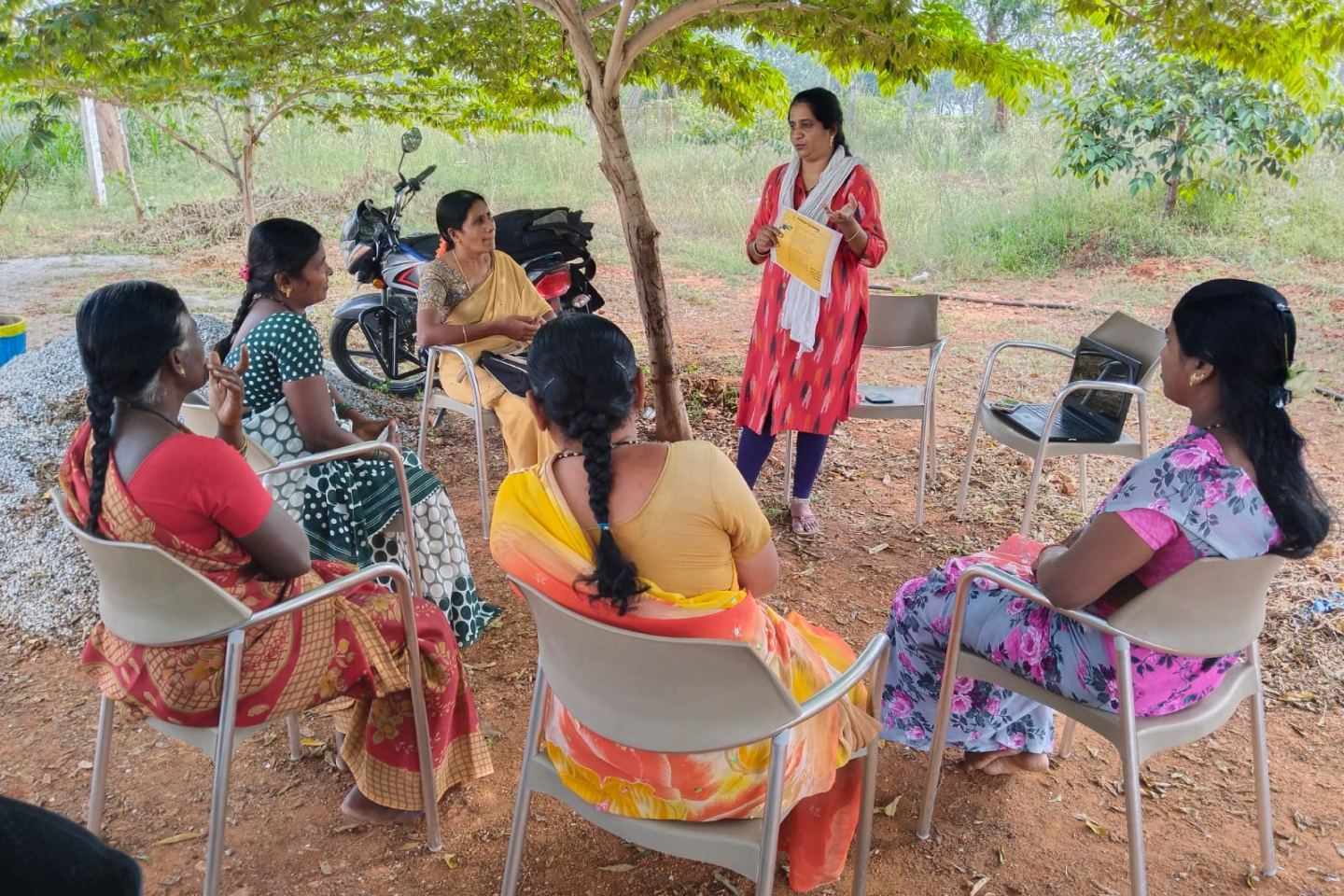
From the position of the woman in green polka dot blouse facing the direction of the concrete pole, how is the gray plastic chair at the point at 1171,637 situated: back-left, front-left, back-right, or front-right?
back-right

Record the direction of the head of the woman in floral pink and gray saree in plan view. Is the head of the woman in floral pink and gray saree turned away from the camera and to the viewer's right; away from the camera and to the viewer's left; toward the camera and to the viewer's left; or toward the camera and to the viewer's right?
away from the camera and to the viewer's left

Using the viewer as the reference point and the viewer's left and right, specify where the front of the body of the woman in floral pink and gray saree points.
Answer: facing away from the viewer and to the left of the viewer

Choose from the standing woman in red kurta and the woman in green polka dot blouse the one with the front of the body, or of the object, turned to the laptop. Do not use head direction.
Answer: the woman in green polka dot blouse

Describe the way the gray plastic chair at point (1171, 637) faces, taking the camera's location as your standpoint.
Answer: facing away from the viewer and to the left of the viewer

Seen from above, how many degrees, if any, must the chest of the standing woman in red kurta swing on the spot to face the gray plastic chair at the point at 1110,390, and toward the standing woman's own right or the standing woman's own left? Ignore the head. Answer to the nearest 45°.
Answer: approximately 135° to the standing woman's own left

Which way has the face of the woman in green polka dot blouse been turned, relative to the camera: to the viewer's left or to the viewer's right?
to the viewer's right

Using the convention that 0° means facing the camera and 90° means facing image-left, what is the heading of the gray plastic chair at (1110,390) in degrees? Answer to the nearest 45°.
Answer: approximately 45°

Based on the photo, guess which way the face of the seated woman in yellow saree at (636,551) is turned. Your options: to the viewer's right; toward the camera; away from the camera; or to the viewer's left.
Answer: away from the camera

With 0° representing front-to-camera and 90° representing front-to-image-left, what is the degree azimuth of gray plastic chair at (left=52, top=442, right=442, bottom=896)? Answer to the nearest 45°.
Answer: approximately 225°

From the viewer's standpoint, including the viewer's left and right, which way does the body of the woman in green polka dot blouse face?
facing to the right of the viewer

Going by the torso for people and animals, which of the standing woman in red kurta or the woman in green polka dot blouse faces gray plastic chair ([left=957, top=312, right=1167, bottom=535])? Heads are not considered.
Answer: the woman in green polka dot blouse

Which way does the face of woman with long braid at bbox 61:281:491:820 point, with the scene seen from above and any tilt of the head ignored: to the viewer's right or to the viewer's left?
to the viewer's right
